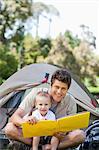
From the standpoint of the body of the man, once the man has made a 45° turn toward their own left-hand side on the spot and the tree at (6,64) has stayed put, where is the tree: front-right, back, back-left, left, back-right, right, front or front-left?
back-left

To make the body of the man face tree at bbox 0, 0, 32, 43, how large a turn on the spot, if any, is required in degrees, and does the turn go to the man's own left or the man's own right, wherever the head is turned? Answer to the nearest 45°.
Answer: approximately 180°

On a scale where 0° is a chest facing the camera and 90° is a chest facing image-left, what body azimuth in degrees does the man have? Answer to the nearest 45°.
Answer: approximately 0°
